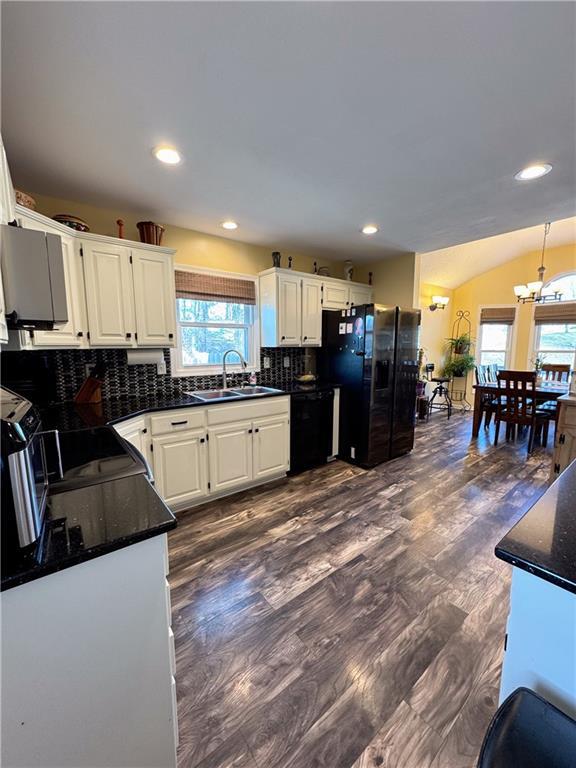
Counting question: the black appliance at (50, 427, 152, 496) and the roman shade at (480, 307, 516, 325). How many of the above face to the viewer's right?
1

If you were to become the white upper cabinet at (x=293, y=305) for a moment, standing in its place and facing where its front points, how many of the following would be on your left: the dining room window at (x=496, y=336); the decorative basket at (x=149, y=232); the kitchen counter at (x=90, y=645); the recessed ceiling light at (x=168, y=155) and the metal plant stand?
2

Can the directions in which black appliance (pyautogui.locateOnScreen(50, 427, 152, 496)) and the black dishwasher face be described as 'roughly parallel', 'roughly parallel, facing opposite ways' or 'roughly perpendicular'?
roughly perpendicular

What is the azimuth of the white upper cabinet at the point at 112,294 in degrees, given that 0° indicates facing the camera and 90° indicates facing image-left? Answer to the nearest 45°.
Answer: approximately 315°

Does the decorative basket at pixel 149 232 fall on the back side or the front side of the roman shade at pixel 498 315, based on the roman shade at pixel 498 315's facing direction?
on the front side

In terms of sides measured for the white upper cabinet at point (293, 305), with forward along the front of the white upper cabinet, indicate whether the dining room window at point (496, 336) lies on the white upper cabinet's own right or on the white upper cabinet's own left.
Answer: on the white upper cabinet's own left

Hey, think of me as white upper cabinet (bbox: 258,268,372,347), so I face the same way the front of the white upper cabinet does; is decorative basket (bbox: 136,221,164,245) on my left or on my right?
on my right

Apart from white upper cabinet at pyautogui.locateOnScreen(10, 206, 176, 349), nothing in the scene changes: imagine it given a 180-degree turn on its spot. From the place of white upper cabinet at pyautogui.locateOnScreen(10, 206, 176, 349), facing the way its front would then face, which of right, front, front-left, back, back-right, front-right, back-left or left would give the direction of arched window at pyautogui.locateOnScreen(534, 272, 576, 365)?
back-right

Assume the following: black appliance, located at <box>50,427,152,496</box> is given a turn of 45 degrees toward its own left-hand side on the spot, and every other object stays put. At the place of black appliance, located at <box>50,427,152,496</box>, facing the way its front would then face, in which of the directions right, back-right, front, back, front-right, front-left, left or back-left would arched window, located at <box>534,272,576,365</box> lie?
front-right

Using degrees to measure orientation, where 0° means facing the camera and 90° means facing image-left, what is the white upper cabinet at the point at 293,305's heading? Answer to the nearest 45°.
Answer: approximately 315°

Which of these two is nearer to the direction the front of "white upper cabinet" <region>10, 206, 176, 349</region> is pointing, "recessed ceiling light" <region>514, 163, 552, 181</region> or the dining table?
the recessed ceiling light

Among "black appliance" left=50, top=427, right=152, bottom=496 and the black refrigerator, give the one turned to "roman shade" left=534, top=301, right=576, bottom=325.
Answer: the black appliance

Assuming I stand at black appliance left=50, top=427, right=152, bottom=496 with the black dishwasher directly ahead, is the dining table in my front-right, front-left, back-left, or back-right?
front-right

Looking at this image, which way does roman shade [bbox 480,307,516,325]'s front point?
toward the camera

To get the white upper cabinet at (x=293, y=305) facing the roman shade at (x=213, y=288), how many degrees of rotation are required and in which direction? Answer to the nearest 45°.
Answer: approximately 90° to its right

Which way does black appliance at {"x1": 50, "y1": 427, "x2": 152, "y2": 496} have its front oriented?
to the viewer's right

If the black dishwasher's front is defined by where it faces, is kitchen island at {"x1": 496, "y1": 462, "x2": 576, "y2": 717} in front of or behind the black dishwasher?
in front

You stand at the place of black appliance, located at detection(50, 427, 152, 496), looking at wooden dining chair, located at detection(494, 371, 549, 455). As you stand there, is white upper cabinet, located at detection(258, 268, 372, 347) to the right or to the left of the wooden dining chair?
left
